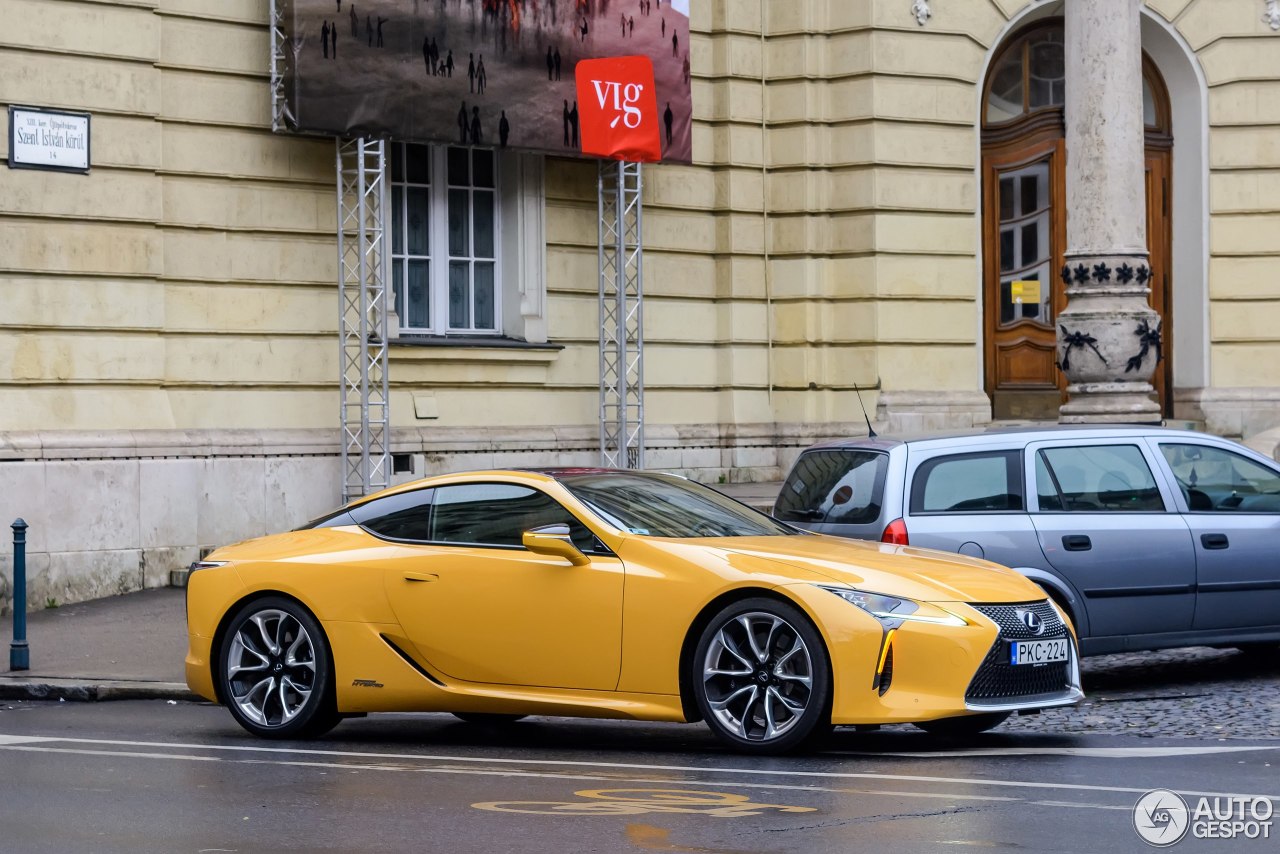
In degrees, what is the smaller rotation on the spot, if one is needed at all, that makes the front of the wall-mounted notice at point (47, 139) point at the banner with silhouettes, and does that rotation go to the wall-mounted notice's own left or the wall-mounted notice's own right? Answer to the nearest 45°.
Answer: approximately 45° to the wall-mounted notice's own left

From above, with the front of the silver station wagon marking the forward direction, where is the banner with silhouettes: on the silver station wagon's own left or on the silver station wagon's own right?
on the silver station wagon's own left

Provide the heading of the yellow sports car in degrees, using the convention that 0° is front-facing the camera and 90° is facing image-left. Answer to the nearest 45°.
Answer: approximately 315°

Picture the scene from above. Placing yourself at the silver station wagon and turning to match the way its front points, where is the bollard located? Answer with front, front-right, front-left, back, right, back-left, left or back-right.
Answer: back-left

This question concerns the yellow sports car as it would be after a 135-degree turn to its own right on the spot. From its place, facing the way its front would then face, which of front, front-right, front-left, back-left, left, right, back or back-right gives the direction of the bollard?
front-right

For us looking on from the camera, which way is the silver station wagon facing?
facing away from the viewer and to the right of the viewer

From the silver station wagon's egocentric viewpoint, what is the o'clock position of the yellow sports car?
The yellow sports car is roughly at 6 o'clock from the silver station wagon.

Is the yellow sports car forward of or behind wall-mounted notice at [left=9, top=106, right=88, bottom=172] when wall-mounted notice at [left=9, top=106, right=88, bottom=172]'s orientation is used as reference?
forward

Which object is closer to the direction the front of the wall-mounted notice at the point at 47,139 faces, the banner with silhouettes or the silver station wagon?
the silver station wagon

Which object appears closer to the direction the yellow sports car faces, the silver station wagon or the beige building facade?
the silver station wagon
